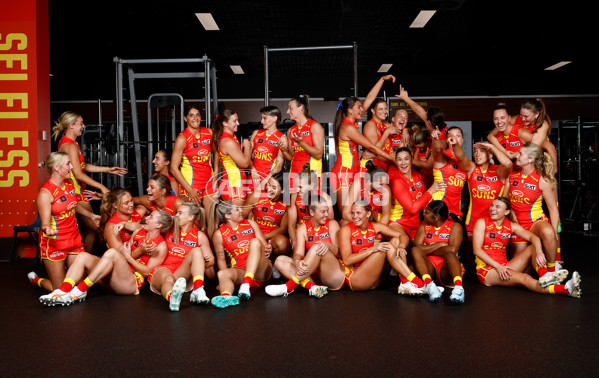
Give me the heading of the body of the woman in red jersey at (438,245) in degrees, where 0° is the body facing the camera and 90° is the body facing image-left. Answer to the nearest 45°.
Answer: approximately 0°

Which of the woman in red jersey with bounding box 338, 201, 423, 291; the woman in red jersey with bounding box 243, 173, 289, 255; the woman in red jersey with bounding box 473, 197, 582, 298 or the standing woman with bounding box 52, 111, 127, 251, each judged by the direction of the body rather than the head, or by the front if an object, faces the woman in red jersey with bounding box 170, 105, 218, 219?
the standing woman

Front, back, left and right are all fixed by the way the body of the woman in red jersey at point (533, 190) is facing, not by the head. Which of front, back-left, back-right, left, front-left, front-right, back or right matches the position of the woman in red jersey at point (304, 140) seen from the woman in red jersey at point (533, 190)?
front-right

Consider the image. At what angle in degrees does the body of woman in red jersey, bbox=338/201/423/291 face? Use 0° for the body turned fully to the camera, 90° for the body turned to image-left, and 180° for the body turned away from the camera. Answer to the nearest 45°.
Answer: approximately 315°

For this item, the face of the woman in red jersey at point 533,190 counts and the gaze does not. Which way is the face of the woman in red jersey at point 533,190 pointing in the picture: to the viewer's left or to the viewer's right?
to the viewer's left

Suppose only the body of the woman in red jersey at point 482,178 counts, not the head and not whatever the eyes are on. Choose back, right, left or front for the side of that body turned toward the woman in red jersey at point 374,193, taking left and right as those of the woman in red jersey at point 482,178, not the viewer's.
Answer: right

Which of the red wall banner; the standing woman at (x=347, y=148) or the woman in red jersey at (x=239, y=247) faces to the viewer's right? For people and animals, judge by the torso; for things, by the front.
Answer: the standing woman

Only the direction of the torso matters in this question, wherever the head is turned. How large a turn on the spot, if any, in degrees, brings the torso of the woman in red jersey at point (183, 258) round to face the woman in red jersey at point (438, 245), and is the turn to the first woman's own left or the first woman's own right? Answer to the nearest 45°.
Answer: approximately 90° to the first woman's own left

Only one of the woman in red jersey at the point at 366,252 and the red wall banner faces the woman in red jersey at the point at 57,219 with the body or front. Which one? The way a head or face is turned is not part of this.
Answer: the red wall banner

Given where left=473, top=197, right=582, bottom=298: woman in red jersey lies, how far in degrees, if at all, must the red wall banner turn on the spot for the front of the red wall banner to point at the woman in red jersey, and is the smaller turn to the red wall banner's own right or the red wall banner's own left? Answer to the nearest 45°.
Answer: approximately 45° to the red wall banner's own left

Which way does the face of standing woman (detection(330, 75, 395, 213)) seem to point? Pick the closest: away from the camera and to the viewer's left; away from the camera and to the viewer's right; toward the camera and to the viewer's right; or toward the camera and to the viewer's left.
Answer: toward the camera and to the viewer's right
